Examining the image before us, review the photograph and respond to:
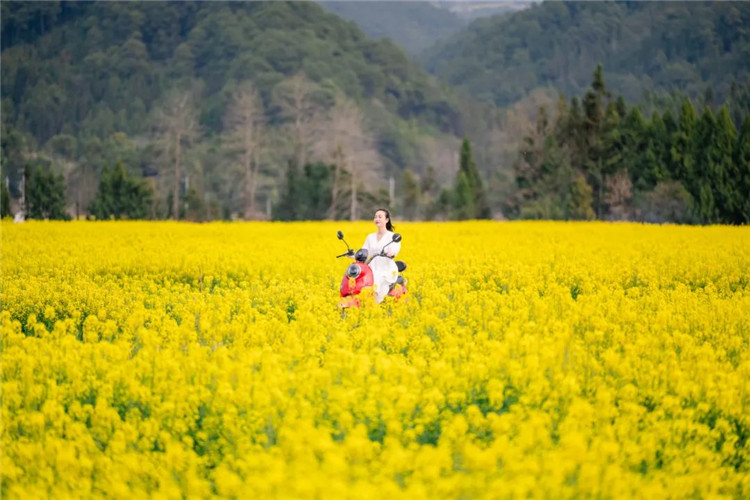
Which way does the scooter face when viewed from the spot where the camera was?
facing the viewer and to the left of the viewer

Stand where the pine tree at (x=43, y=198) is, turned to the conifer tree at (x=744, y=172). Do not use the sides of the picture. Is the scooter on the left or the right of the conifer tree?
right

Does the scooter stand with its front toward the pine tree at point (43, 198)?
no

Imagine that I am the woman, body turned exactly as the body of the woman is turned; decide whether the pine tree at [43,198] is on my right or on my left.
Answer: on my right

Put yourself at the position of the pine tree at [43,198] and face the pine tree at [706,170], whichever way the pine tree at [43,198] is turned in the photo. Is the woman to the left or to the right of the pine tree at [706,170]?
right

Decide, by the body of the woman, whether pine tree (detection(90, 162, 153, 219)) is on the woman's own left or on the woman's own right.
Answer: on the woman's own right

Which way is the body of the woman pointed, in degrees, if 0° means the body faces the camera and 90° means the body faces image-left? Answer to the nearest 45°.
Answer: approximately 45°

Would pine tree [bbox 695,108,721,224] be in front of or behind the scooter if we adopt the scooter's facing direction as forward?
behind

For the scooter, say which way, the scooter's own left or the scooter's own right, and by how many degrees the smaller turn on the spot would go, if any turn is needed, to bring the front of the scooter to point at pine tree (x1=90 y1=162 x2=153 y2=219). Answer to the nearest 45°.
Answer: approximately 135° to the scooter's own right

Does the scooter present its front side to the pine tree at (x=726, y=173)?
no

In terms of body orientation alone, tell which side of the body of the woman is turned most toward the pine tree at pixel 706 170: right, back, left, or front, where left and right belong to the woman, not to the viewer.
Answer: back
